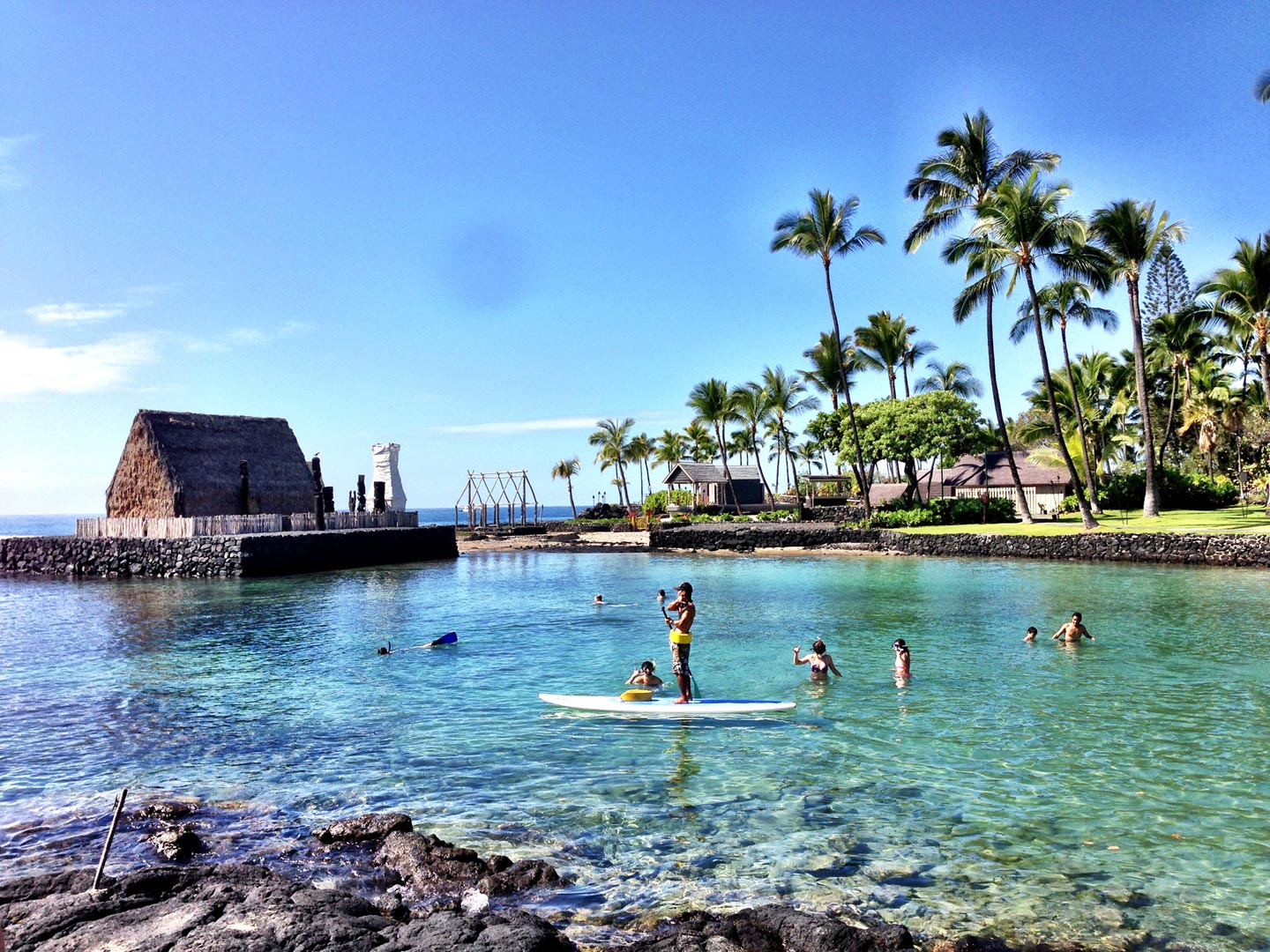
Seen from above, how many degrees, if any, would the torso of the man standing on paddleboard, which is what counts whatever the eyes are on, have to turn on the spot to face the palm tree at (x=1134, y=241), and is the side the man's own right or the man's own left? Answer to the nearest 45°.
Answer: approximately 135° to the man's own right

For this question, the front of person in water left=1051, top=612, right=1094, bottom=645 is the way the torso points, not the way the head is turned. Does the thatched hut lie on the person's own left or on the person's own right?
on the person's own right

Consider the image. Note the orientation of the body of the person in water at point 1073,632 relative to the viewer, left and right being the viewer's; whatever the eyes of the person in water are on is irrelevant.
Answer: facing the viewer

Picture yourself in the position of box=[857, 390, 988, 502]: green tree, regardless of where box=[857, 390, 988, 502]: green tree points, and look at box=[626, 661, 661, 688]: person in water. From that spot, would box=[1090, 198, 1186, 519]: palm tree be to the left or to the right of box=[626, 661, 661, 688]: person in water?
left

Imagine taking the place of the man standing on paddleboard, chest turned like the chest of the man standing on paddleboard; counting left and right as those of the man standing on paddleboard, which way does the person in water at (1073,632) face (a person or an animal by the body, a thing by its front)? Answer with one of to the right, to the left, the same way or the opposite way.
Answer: to the left

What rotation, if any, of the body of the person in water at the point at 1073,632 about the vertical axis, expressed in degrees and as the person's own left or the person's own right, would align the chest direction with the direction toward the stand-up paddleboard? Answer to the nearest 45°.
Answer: approximately 45° to the person's own right

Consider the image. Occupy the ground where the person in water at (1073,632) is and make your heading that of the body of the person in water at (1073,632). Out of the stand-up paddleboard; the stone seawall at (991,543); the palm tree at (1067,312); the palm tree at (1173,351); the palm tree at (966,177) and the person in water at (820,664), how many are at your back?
4

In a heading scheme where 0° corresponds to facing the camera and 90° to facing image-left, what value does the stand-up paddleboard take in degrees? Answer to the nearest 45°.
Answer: approximately 90°

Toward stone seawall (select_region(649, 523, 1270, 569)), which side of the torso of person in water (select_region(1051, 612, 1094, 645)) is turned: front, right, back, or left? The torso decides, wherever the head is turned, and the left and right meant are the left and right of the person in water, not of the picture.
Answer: back

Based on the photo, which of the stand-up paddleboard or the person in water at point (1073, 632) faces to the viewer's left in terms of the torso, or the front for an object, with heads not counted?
the stand-up paddleboard

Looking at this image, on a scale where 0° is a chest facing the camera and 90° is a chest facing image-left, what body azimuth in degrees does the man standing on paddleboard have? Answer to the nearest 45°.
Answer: approximately 90°

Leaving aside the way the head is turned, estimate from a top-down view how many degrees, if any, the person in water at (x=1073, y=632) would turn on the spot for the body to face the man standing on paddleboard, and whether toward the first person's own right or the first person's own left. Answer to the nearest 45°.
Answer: approximately 45° to the first person's own right

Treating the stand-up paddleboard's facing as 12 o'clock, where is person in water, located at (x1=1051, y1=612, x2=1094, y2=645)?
The person in water is roughly at 5 o'clock from the stand-up paddleboard.
